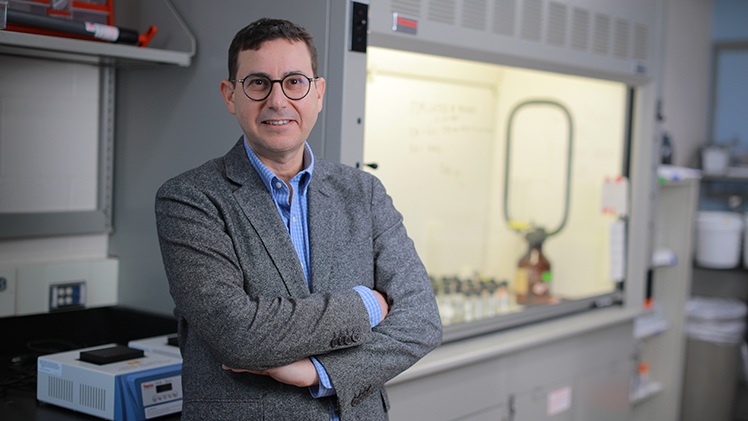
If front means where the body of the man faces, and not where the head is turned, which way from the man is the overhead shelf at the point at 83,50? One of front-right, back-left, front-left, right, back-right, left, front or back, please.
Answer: back-right

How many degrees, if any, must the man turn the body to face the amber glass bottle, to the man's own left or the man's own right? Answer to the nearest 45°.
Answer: approximately 135° to the man's own left

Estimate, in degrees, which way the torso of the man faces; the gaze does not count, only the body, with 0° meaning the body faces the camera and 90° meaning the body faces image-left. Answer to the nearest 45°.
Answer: approximately 0°

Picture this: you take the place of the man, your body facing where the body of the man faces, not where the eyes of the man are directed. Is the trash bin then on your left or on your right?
on your left

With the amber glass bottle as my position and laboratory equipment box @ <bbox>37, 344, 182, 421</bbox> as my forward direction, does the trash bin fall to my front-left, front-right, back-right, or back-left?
back-left
